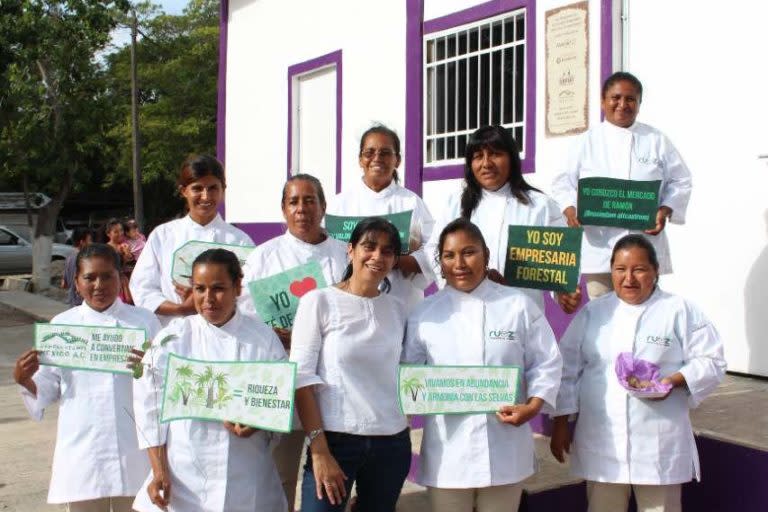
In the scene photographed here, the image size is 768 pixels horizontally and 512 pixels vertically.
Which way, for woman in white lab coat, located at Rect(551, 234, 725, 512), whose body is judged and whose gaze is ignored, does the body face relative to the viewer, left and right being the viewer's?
facing the viewer

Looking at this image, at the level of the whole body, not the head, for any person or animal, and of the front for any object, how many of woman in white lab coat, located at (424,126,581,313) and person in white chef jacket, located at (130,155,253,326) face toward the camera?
2

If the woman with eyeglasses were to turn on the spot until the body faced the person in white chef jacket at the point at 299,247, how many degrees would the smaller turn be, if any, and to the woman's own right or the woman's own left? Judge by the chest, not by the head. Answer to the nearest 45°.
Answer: approximately 45° to the woman's own right

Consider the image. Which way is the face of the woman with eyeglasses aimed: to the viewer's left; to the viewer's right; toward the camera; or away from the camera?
toward the camera

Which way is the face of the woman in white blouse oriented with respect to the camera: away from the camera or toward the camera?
toward the camera

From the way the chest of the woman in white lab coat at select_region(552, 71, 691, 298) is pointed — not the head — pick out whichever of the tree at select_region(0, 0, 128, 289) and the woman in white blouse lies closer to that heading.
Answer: the woman in white blouse

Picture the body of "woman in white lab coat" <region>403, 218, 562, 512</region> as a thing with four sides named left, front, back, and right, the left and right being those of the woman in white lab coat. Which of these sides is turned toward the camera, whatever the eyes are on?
front

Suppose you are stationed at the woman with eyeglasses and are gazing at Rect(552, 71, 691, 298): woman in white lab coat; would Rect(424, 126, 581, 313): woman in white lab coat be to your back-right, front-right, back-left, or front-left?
front-right

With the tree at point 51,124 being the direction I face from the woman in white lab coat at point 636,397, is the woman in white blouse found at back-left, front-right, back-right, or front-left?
front-left

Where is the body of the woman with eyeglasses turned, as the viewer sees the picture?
toward the camera

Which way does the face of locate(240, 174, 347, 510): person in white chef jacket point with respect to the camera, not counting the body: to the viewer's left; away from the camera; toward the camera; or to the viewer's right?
toward the camera

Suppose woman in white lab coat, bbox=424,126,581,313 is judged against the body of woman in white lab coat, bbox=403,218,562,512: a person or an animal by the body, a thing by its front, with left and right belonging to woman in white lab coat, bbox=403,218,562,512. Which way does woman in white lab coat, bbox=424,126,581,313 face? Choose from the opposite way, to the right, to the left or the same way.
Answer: the same way

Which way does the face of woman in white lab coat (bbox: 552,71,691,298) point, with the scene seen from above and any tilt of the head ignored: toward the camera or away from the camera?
toward the camera

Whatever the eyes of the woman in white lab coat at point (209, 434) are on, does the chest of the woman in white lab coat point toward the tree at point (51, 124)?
no

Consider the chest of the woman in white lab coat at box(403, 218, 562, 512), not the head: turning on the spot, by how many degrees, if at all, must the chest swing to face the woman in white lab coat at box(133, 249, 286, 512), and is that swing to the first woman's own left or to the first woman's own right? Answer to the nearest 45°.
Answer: approximately 90° to the first woman's own right

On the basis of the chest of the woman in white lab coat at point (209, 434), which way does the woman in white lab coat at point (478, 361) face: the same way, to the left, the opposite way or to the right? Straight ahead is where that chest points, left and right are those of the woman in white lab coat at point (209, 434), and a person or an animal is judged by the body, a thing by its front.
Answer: the same way

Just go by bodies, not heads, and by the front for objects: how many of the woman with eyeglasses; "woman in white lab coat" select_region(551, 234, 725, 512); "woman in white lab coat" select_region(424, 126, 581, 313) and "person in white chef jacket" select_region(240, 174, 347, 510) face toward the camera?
4

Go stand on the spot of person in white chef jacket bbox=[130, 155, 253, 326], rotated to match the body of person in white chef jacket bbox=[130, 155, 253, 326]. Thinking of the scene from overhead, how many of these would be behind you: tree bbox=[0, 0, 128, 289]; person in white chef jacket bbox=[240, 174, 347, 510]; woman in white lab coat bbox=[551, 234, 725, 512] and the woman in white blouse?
1
